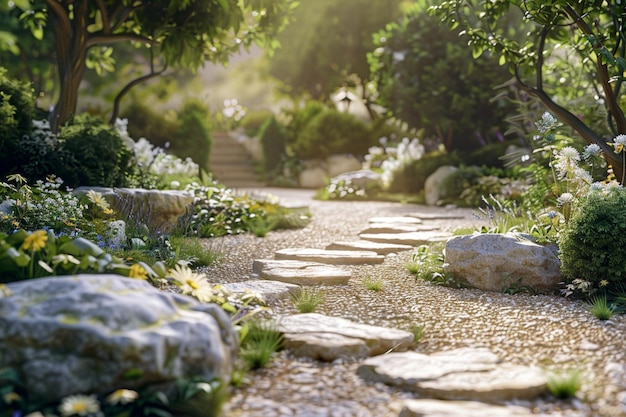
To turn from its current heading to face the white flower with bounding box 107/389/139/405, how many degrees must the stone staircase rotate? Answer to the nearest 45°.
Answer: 0° — it already faces it

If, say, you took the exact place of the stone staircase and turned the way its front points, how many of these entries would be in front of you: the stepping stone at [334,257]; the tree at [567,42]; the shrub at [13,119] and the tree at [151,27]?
4

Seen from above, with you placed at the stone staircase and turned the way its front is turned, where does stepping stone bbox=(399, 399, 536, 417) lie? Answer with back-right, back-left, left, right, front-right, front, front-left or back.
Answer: front

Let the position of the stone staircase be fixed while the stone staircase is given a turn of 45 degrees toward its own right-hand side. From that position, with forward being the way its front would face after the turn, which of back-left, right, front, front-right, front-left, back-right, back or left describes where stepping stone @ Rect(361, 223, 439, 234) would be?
front-left

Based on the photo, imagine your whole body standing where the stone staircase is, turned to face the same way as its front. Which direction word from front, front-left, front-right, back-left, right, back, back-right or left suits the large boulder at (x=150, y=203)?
front

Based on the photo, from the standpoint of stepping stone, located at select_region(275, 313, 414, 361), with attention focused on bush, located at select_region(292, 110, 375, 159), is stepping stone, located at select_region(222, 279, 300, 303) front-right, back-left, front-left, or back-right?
front-left

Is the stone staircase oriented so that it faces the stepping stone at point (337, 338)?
yes

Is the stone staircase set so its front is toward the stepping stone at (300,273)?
yes

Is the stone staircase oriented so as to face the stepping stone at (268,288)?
yes

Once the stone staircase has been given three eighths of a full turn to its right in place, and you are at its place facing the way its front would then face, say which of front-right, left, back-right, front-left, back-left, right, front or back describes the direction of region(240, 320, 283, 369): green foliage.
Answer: back-left

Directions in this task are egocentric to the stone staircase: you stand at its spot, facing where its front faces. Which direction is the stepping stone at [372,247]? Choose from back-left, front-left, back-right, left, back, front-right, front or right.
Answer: front

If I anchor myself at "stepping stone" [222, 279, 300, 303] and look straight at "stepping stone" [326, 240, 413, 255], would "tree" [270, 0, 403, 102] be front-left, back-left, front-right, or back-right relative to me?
front-left

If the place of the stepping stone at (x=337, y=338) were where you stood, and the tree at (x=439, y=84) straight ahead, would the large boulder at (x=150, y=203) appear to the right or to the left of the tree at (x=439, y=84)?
left

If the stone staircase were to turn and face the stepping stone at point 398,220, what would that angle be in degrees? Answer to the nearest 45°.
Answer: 0° — it already faces it

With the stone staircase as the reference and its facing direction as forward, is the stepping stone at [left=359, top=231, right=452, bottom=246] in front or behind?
in front

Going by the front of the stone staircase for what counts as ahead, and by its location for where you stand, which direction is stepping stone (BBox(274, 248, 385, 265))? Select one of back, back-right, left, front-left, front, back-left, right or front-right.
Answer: front

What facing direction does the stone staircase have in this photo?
toward the camera

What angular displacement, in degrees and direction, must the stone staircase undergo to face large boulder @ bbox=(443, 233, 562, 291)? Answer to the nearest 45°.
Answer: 0° — it already faces it
